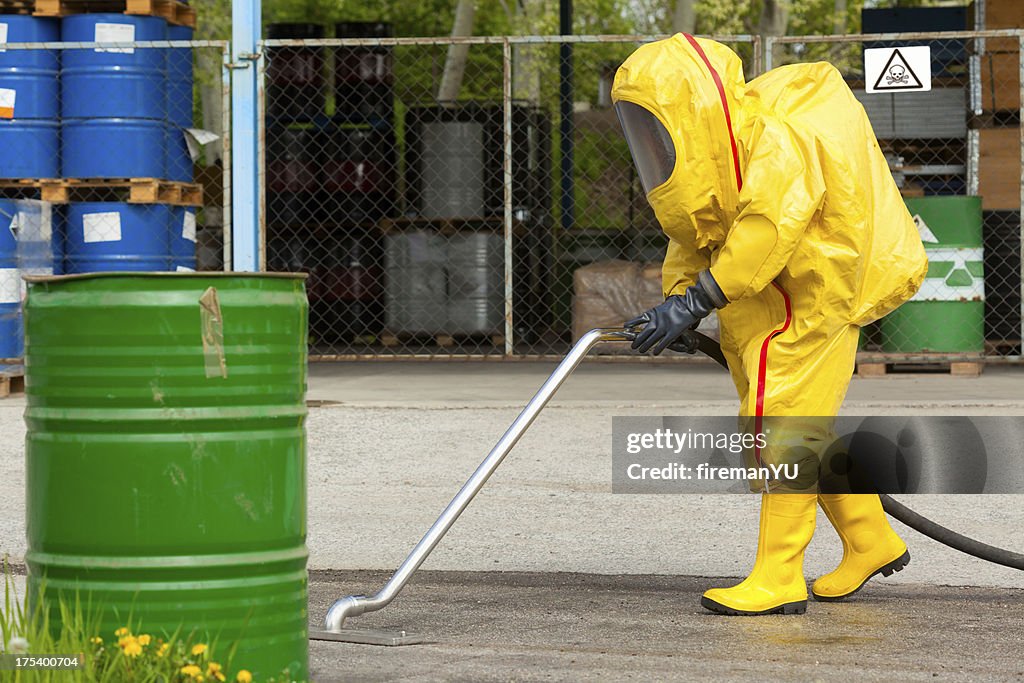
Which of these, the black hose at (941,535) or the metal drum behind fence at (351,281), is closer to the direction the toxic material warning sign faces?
the black hose

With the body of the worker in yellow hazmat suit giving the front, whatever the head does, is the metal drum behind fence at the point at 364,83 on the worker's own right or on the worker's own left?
on the worker's own right

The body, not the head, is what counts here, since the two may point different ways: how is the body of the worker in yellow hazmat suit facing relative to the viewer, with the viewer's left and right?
facing to the left of the viewer

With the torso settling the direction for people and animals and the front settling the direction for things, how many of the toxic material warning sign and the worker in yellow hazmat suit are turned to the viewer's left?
1

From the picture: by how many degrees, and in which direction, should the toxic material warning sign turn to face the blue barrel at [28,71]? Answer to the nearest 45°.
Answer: approximately 90° to its right

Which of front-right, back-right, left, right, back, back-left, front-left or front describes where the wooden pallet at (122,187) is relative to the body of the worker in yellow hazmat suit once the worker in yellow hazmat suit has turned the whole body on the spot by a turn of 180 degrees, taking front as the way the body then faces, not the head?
back-left

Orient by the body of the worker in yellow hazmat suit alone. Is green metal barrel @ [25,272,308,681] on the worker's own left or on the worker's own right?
on the worker's own left

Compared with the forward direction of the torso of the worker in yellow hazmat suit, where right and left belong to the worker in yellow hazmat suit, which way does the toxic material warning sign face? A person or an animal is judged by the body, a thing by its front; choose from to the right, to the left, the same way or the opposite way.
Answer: to the left

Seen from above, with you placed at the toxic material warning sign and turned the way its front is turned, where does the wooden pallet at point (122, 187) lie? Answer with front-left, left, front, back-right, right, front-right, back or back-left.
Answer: right

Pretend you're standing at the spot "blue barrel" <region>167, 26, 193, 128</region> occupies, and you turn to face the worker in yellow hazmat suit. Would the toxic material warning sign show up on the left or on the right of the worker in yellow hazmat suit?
left

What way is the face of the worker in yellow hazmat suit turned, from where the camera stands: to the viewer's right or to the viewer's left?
to the viewer's left

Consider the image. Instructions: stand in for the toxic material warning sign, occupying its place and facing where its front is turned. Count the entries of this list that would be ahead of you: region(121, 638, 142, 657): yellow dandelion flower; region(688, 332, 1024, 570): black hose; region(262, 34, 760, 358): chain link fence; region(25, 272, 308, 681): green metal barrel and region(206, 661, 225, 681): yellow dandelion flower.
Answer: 4
